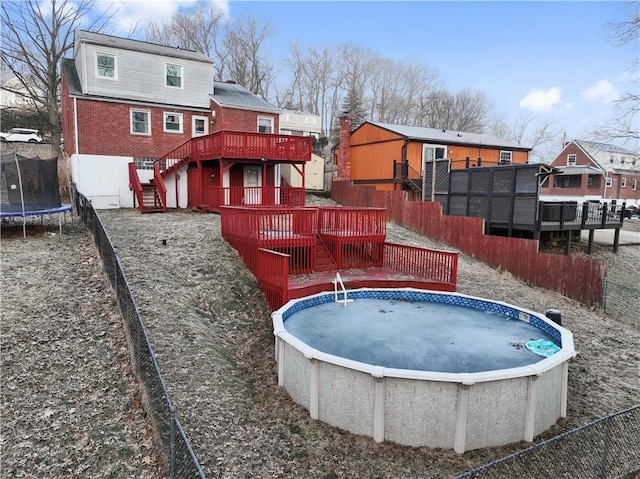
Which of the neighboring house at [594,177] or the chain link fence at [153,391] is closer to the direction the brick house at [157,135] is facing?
the neighboring house

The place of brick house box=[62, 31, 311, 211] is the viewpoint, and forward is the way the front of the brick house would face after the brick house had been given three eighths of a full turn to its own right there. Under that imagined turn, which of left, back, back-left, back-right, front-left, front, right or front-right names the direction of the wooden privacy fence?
front

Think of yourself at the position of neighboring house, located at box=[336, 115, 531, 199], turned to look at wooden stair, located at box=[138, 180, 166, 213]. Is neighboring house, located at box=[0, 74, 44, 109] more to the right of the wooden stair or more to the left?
right

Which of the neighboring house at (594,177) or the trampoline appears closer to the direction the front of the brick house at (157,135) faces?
the neighboring house

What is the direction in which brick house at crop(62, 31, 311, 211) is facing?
away from the camera

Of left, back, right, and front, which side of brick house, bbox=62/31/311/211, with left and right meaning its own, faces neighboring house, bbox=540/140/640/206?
right

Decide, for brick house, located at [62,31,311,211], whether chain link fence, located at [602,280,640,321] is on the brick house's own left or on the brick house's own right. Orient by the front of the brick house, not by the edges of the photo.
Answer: on the brick house's own right

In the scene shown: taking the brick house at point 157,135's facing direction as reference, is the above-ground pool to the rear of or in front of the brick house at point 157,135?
to the rear

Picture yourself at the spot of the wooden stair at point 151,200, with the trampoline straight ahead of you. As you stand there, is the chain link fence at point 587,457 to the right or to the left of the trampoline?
left
